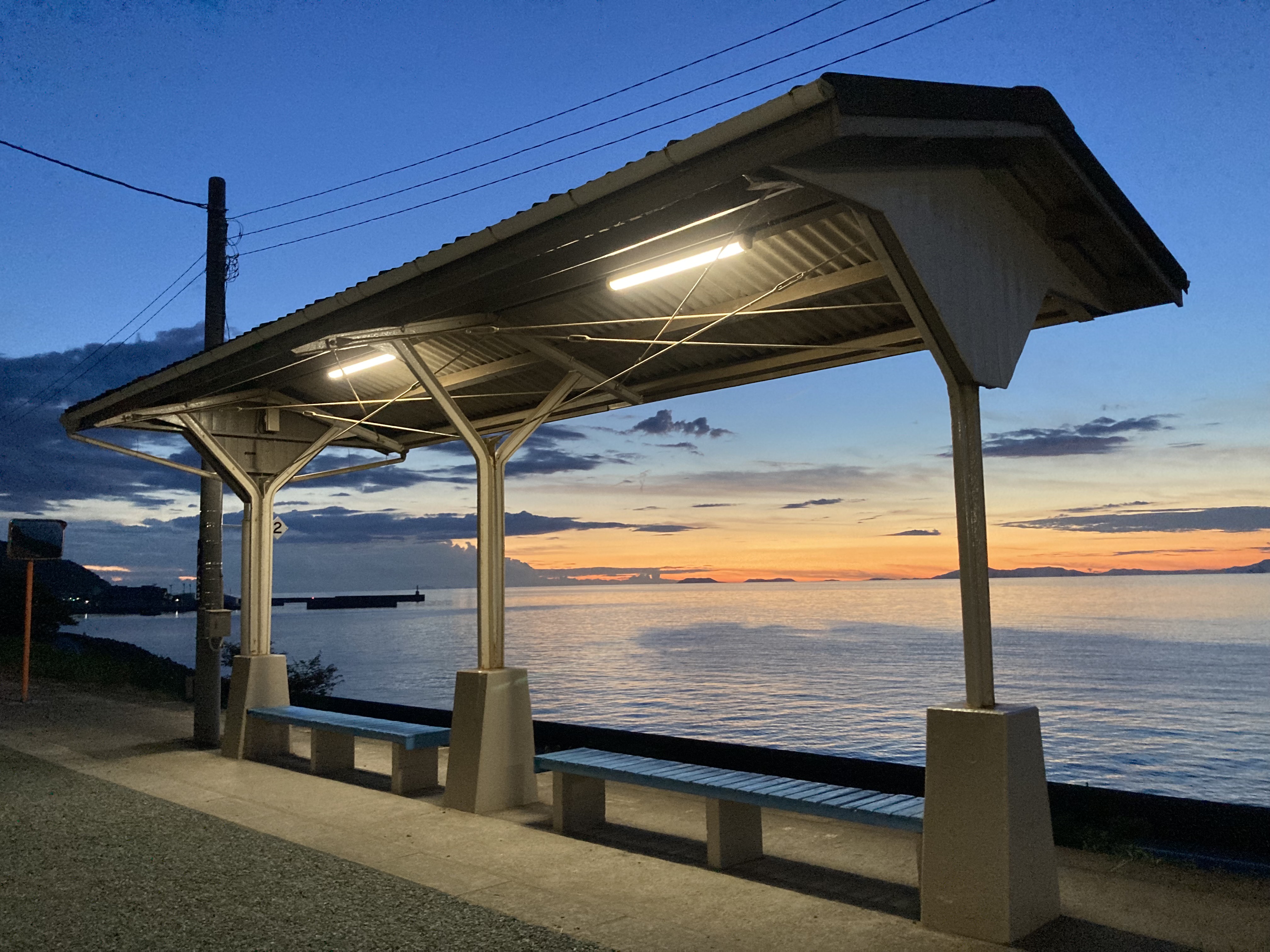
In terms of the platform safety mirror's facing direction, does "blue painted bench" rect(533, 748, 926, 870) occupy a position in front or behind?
in front

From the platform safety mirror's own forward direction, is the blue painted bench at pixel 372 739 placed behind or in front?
in front

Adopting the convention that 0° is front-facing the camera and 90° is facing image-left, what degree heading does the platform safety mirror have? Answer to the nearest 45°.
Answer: approximately 0°
